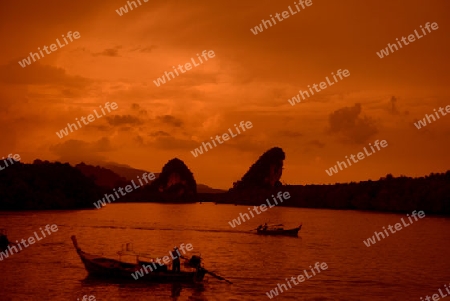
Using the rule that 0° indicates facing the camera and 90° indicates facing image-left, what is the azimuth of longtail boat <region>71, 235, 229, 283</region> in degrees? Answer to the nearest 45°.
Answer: approximately 90°
